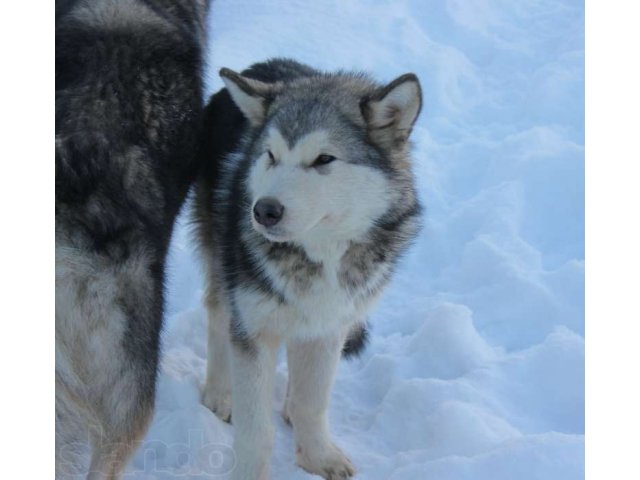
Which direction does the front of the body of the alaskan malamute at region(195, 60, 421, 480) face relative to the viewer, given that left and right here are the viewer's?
facing the viewer
